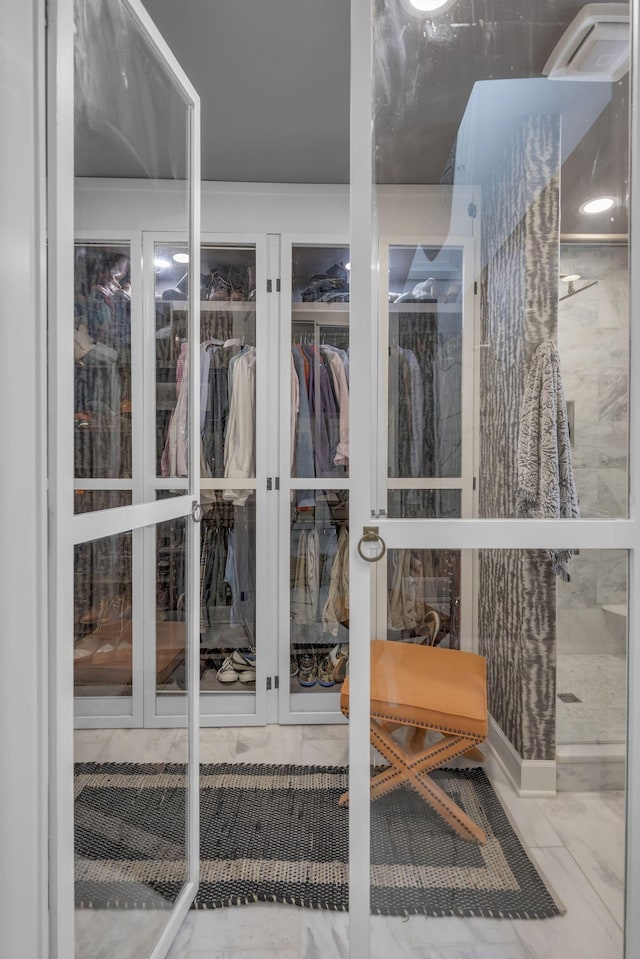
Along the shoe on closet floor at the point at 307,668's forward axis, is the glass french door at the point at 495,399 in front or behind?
in front

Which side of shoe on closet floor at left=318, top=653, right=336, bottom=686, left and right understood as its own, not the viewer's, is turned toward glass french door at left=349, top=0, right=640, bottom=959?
front

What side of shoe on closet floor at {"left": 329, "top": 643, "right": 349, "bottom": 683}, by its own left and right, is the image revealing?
front

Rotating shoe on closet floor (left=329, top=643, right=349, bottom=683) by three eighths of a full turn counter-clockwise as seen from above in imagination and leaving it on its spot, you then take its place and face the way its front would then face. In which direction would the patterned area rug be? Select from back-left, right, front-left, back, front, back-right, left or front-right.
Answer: back-right

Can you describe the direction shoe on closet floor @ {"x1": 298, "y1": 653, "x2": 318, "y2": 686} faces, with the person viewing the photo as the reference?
facing the viewer

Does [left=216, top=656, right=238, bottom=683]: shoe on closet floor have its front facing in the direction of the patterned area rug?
yes

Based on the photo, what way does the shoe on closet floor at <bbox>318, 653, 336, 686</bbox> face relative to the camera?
toward the camera

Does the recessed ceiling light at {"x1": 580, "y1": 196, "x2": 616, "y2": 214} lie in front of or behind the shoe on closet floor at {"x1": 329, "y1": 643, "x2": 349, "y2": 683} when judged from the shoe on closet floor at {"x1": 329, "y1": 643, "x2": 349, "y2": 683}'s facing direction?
in front
